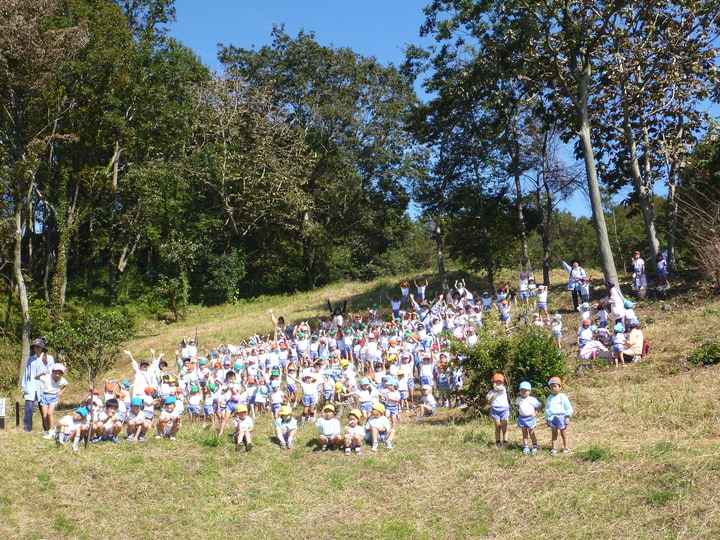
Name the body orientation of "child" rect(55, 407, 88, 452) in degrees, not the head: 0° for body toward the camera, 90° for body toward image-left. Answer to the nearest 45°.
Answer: approximately 0°

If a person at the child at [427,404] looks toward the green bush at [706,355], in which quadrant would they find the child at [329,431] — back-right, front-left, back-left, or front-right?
back-right

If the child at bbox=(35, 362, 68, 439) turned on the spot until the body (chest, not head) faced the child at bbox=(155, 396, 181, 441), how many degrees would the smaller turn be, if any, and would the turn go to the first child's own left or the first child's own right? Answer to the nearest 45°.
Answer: approximately 90° to the first child's own left

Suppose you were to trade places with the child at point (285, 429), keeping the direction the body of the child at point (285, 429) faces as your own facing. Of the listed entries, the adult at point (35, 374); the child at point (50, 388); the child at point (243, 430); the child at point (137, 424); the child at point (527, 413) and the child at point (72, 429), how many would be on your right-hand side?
5

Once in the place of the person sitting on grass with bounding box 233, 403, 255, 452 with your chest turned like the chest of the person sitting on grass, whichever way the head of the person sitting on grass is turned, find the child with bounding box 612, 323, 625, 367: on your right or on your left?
on your left

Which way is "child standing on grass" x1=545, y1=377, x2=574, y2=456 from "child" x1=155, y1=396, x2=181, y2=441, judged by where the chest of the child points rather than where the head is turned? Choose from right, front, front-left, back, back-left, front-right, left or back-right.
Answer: front-left
